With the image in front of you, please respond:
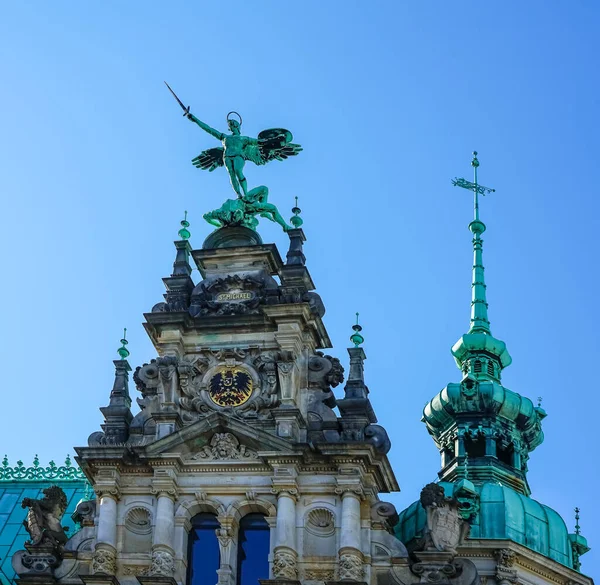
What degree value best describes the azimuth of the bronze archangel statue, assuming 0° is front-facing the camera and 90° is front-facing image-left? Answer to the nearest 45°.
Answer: approximately 0°
